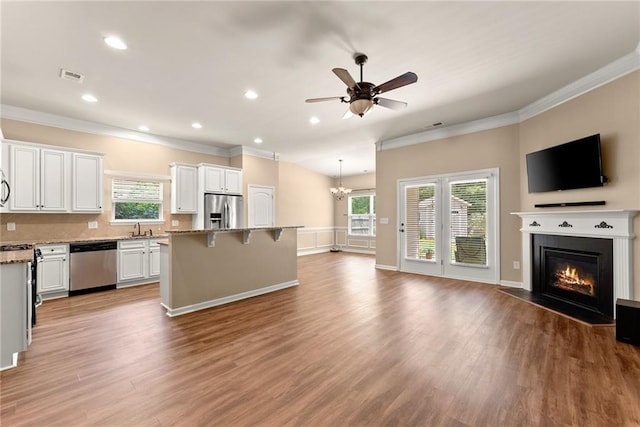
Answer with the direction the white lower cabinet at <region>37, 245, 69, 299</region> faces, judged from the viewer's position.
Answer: facing the viewer

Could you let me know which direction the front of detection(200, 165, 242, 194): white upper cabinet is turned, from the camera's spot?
facing the viewer and to the right of the viewer

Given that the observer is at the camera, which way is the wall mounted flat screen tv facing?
facing the viewer and to the left of the viewer

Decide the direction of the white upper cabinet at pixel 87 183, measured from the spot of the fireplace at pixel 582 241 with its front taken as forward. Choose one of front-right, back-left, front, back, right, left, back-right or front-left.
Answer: front

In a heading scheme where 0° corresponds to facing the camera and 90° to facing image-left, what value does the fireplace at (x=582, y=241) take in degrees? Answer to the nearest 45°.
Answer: approximately 45°

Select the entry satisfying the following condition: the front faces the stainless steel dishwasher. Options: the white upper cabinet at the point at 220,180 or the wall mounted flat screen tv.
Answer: the wall mounted flat screen tv

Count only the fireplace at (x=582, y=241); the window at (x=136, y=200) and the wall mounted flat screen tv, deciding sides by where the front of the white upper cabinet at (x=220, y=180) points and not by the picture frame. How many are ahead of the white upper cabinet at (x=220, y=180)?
2

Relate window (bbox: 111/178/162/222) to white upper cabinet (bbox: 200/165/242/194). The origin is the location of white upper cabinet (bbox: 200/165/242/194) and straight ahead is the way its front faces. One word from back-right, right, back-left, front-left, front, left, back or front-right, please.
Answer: back-right

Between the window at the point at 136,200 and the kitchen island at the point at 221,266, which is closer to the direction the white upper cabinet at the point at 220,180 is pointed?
the kitchen island

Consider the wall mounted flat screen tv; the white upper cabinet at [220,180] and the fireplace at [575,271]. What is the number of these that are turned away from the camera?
0

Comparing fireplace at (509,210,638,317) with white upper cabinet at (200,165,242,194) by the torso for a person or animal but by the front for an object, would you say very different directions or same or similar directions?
very different directions

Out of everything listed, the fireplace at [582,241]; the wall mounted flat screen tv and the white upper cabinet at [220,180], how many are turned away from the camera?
0

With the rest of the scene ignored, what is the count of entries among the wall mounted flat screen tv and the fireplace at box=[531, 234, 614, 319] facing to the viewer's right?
0

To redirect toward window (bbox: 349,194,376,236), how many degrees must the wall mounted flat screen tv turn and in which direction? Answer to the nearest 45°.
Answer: approximately 90° to its right

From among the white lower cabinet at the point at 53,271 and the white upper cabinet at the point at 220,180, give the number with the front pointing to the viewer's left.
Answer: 0

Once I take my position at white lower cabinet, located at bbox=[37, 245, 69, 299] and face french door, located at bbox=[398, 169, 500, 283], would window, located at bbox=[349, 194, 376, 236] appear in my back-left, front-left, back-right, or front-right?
front-left
